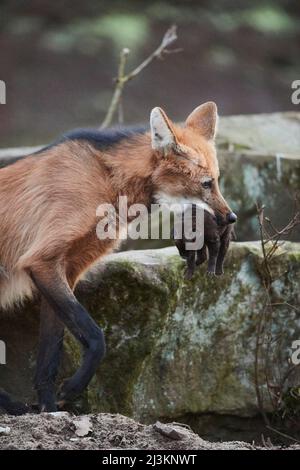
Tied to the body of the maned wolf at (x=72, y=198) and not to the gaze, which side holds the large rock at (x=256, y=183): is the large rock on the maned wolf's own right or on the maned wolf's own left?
on the maned wolf's own left

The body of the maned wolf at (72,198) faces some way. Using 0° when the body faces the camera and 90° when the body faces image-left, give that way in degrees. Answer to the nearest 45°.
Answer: approximately 270°

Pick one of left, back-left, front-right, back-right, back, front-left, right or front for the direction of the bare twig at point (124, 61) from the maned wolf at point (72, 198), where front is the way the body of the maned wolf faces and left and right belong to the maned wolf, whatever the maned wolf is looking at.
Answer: left

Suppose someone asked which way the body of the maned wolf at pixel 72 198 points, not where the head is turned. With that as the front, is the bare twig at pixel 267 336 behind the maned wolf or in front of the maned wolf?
in front
